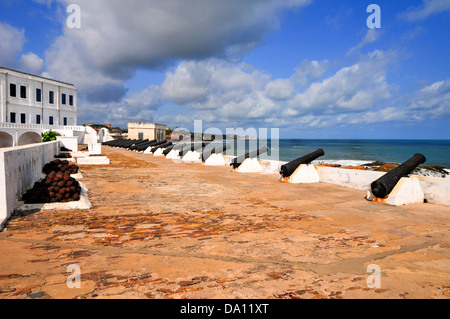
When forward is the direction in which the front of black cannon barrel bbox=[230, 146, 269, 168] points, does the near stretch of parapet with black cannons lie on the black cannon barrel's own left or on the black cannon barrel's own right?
on the black cannon barrel's own right

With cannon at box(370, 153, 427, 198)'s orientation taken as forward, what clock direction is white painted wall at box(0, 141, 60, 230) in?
The white painted wall is roughly at 6 o'clock from the cannon.

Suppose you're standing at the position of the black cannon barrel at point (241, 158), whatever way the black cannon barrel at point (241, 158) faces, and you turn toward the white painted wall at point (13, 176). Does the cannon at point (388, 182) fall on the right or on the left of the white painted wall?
left

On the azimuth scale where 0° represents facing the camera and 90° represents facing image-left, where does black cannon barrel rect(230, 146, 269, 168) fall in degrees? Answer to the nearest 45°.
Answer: approximately 270°

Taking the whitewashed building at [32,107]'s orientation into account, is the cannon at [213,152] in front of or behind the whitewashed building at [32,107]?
in front

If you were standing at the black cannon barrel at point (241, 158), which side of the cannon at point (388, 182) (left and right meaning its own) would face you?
left

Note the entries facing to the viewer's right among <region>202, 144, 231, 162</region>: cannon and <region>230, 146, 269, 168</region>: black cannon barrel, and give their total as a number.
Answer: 2

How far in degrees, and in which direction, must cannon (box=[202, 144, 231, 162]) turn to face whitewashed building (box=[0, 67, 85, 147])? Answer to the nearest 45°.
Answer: approximately 135° to its left

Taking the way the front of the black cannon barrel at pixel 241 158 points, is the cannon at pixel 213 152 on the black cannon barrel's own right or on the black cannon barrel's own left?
on the black cannon barrel's own left

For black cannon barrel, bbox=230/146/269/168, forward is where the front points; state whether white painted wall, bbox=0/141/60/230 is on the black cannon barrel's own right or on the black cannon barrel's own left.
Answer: on the black cannon barrel's own right

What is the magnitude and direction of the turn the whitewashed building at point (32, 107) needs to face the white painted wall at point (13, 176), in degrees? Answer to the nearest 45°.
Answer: approximately 45° to its right

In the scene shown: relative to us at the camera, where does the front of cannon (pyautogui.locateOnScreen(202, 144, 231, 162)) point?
facing to the right of the viewer

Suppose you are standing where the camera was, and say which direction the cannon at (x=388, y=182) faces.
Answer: facing away from the viewer and to the right of the viewer
